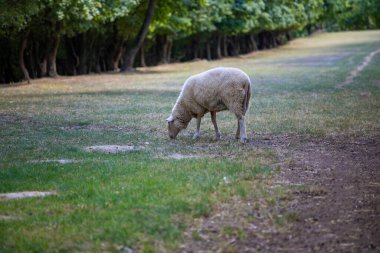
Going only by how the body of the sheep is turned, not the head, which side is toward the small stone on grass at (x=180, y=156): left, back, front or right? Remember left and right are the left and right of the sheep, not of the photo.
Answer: left

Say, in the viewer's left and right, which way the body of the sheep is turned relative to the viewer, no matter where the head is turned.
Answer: facing to the left of the viewer

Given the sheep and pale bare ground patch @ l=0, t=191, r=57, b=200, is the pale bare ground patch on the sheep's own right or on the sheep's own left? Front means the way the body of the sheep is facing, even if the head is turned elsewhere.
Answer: on the sheep's own left
